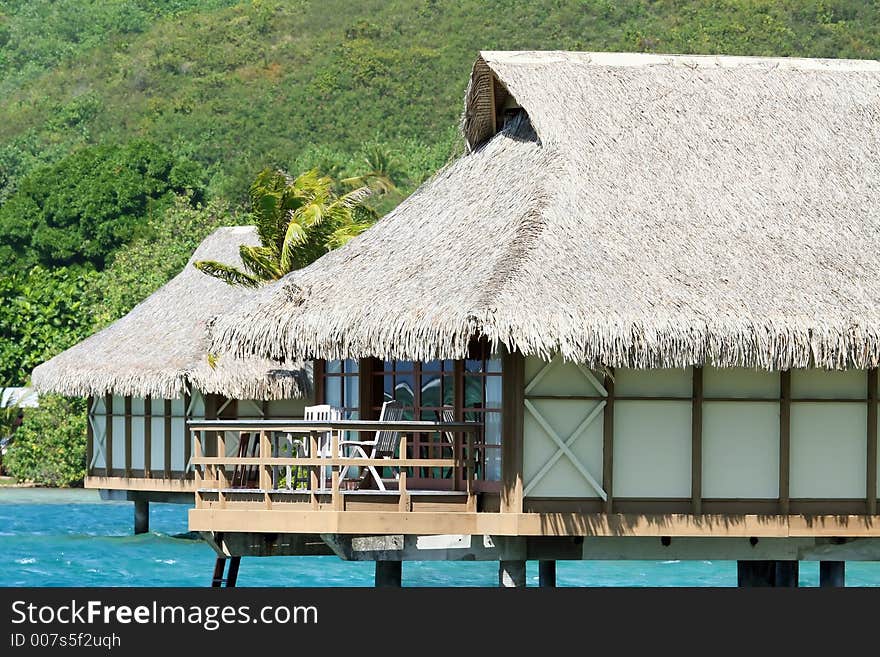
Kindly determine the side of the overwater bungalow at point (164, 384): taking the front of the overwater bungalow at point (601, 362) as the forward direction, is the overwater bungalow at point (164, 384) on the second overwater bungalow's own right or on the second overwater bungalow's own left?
on the second overwater bungalow's own right

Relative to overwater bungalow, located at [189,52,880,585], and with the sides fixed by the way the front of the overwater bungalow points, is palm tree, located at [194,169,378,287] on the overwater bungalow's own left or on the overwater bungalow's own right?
on the overwater bungalow's own right

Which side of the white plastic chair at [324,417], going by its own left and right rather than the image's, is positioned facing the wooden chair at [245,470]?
right
